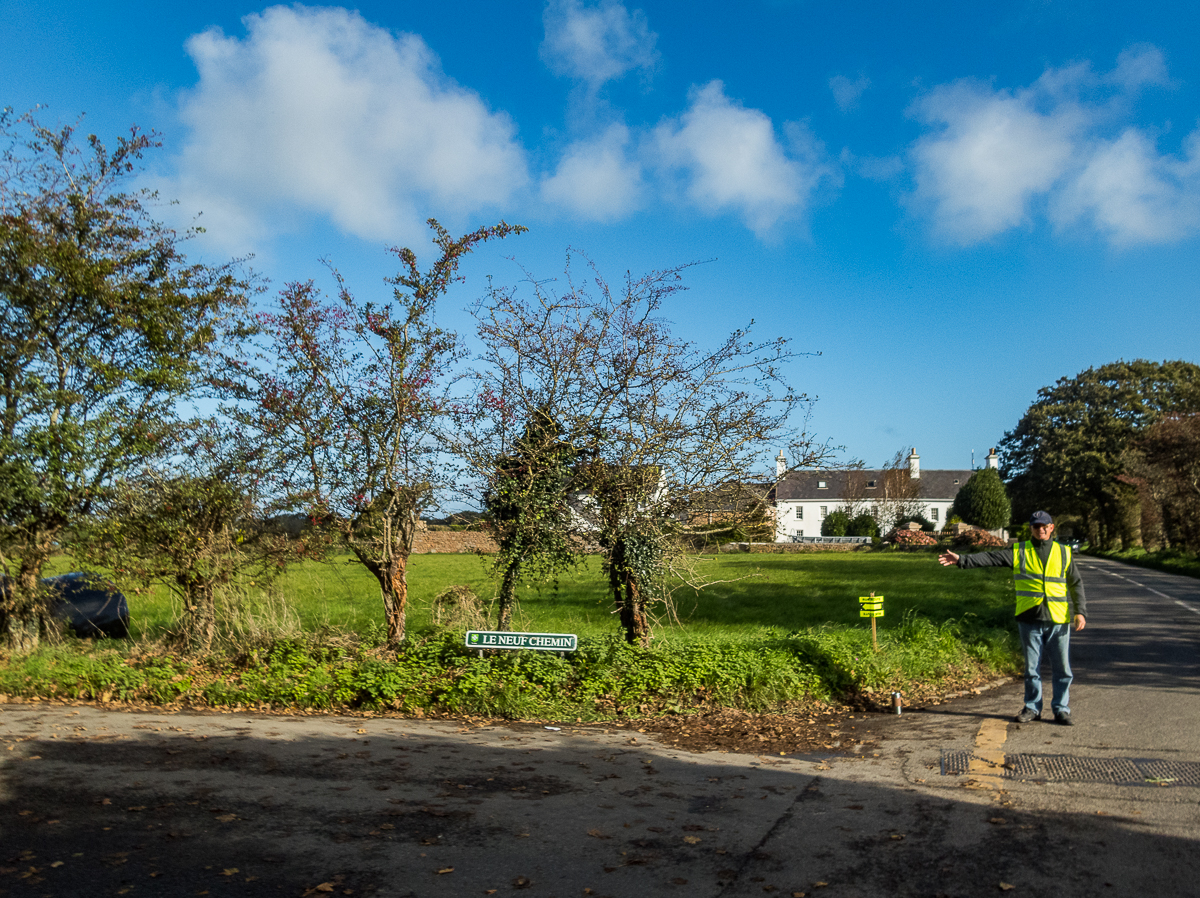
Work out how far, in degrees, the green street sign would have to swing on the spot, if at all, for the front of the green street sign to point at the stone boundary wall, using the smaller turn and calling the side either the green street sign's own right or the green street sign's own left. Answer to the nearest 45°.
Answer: approximately 135° to the green street sign's own right

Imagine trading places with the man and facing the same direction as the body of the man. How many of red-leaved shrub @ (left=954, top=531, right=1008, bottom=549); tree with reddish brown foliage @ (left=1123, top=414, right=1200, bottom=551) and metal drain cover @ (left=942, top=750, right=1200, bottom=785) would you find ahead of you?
1

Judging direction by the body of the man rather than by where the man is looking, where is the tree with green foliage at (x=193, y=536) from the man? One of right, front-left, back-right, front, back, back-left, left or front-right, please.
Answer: right

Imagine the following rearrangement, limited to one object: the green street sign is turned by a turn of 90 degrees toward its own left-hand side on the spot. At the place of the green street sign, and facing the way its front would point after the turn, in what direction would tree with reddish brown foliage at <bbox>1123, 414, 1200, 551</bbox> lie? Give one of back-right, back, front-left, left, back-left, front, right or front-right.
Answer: front-left

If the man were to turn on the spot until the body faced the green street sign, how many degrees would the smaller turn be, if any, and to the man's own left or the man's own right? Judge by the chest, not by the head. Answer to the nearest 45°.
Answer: approximately 90° to the man's own right

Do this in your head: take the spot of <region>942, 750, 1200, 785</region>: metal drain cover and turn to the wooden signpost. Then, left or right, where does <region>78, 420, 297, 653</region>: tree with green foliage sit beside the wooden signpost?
left

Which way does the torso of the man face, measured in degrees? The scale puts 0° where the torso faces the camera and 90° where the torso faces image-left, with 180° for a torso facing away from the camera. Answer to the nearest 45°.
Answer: approximately 0°

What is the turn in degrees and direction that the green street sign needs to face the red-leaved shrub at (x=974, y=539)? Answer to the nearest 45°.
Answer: approximately 135° to its left

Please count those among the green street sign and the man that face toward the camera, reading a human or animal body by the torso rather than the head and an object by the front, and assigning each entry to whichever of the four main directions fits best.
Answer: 2

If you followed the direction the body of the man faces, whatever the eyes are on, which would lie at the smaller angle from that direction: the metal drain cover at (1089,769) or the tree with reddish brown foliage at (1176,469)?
the metal drain cover

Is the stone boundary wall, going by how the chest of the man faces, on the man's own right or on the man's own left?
on the man's own right

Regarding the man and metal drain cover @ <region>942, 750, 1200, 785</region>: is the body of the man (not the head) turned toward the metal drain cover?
yes

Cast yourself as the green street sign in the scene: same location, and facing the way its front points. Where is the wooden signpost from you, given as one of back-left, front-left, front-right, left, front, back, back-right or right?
left
